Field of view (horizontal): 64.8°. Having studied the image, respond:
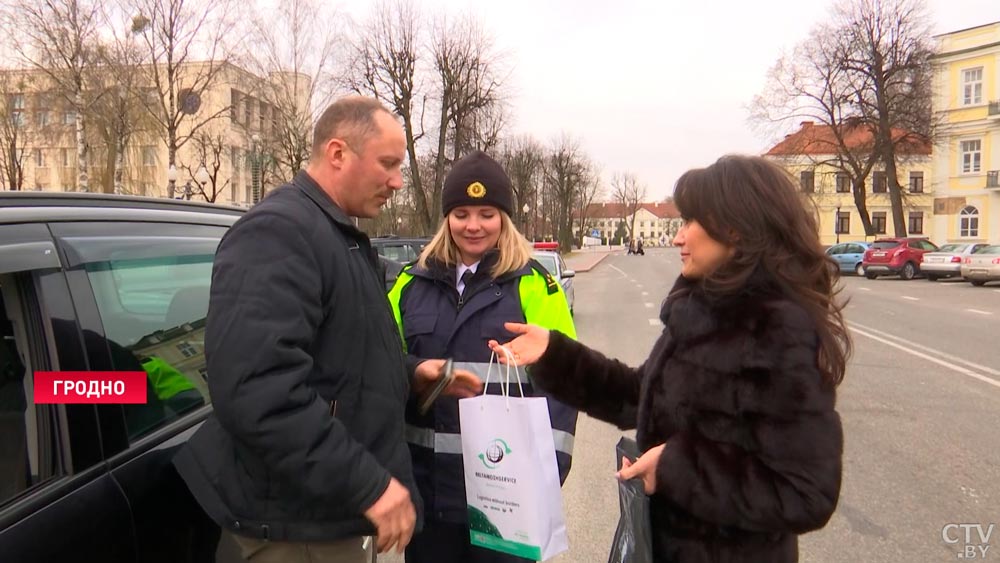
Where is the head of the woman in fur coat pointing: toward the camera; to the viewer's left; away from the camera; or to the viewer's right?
to the viewer's left

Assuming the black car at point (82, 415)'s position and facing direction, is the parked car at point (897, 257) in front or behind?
behind

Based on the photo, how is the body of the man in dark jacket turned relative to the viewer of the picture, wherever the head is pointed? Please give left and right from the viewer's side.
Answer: facing to the right of the viewer

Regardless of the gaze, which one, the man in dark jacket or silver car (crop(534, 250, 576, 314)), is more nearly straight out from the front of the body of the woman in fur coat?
the man in dark jacket

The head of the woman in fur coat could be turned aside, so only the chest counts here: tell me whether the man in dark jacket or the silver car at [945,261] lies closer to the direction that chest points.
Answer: the man in dark jacket

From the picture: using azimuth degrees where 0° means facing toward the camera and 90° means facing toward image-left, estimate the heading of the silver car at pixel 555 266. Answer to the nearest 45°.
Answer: approximately 315°

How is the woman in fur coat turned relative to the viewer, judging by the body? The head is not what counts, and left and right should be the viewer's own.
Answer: facing to the left of the viewer

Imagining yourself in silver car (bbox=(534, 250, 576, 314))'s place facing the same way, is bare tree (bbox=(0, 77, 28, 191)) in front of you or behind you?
behind
